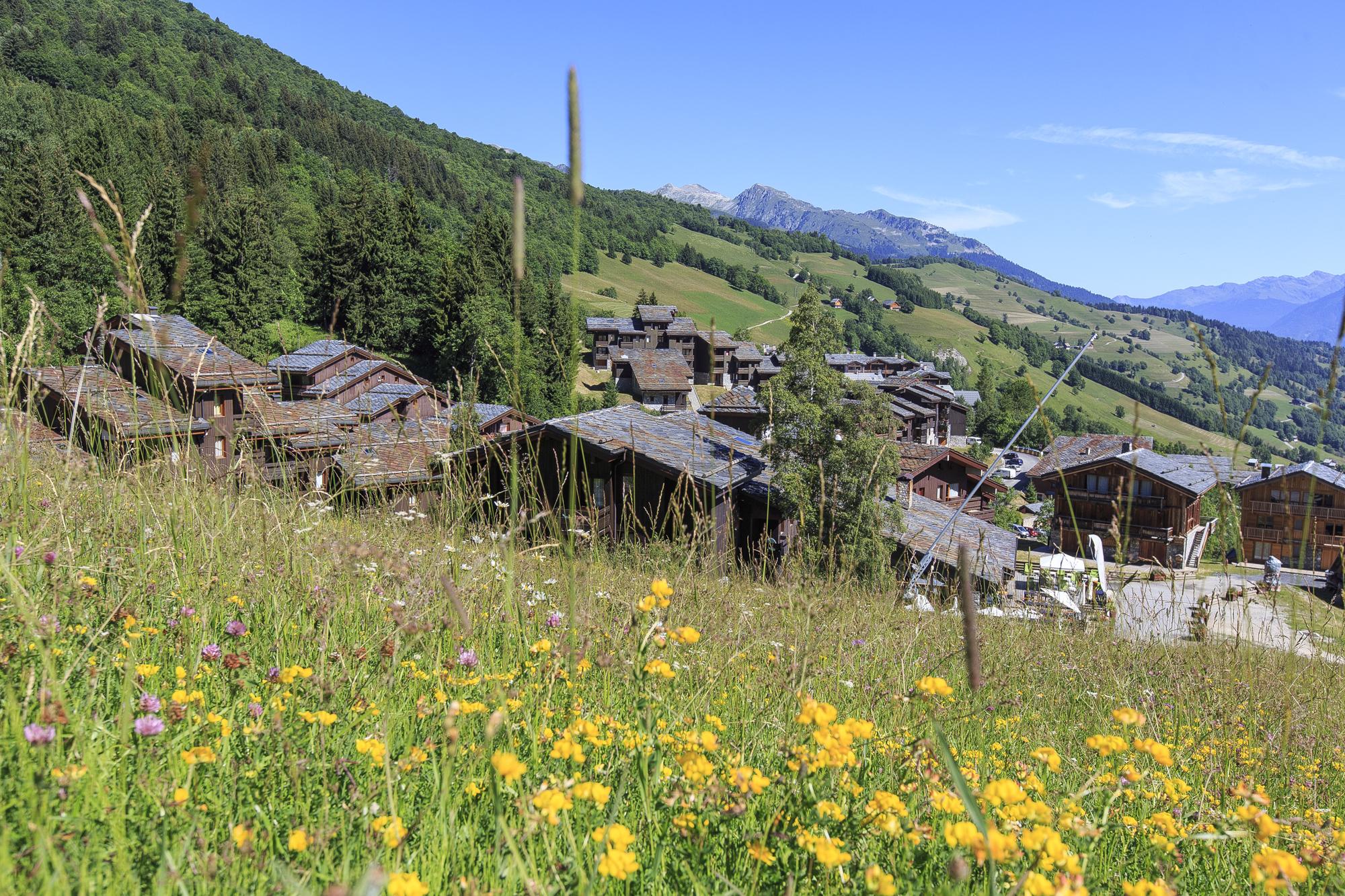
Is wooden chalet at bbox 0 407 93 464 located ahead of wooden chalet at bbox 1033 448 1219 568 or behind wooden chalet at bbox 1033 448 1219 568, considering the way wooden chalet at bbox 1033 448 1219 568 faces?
ahead

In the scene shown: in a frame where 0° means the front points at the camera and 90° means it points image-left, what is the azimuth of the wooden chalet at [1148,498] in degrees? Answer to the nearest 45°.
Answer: approximately 45°

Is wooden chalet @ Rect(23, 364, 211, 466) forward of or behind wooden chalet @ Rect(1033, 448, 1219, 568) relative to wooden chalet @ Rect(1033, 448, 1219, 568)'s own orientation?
forward

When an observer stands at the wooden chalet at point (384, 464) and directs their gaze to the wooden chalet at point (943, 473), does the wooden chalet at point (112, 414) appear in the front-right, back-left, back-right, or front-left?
back-left

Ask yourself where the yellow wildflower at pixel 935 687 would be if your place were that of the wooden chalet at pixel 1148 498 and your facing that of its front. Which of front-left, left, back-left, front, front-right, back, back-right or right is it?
front-left
